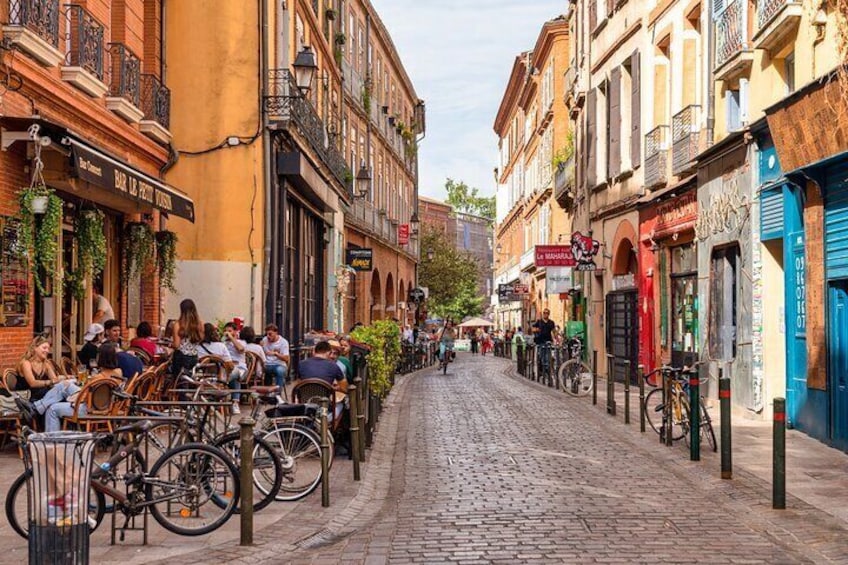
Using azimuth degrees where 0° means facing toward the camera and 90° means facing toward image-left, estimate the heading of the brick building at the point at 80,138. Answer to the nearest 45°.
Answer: approximately 315°

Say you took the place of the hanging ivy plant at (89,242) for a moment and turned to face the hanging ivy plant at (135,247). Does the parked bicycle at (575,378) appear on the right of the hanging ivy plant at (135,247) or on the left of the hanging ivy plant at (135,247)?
right

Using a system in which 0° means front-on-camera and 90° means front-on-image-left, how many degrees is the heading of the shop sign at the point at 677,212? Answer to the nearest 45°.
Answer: approximately 45°

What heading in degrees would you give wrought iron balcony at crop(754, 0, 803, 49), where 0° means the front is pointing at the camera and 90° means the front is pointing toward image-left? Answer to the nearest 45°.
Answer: approximately 45°

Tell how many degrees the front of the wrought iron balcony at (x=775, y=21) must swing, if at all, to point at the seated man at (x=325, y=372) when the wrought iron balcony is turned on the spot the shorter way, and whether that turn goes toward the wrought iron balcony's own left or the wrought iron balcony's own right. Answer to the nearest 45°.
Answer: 0° — it already faces them

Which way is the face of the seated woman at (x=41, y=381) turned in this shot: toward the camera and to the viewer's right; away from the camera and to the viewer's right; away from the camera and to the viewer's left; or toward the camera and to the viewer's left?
toward the camera and to the viewer's right

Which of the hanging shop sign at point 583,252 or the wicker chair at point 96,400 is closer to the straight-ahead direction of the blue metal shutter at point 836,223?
the wicker chair

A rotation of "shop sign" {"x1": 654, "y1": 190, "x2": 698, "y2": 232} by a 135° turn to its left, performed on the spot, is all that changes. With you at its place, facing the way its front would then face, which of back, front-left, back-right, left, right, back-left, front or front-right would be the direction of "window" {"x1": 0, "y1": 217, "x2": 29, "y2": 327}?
back-right

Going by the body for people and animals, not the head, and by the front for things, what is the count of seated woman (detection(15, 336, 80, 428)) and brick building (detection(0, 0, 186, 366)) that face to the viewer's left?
0

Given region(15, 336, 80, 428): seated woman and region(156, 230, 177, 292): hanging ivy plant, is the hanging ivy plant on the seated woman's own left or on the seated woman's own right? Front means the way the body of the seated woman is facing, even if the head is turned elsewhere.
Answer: on the seated woman's own left

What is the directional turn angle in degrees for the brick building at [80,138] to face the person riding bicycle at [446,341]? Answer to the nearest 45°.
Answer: approximately 90° to its left

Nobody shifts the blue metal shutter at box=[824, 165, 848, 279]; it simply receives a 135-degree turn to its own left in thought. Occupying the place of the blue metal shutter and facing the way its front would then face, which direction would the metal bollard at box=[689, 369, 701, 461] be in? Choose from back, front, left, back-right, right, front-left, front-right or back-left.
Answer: back-right

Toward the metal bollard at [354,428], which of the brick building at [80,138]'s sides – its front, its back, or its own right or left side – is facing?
front

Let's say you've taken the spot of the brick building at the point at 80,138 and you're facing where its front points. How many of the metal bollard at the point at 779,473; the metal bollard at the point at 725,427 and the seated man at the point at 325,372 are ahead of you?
3

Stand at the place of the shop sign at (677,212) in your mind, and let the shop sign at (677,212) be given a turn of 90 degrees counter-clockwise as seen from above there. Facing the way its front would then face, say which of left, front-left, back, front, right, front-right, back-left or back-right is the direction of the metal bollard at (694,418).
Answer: front-right

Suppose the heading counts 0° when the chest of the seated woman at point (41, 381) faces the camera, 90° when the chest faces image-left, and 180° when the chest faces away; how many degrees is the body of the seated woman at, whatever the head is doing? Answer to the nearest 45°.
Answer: approximately 315°
